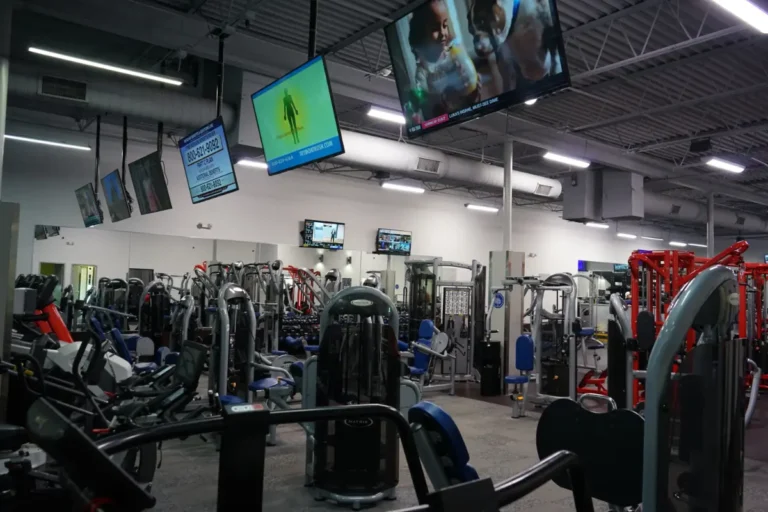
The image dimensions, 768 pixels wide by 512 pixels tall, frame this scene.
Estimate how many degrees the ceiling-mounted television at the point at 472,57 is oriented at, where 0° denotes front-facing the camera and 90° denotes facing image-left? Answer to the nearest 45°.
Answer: approximately 45°

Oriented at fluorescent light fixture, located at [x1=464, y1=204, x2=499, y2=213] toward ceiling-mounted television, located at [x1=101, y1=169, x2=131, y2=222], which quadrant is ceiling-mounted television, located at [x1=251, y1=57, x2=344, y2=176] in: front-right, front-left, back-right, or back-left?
front-left

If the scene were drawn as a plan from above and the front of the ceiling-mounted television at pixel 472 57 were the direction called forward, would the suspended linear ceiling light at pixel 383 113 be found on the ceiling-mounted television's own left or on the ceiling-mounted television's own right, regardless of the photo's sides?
on the ceiling-mounted television's own right

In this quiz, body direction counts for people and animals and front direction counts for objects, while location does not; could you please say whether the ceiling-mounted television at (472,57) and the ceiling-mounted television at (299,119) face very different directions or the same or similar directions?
same or similar directions

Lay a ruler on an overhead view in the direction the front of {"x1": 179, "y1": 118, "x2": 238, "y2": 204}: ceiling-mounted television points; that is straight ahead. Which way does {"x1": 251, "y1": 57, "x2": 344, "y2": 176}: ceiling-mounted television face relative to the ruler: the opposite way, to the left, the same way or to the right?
the same way

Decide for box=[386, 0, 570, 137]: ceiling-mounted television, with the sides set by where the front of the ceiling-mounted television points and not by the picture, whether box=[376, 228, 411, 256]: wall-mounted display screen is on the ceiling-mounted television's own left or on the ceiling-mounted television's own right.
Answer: on the ceiling-mounted television's own right

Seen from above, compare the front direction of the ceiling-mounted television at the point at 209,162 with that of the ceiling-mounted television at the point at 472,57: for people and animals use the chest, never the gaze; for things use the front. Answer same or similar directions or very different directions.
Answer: same or similar directions

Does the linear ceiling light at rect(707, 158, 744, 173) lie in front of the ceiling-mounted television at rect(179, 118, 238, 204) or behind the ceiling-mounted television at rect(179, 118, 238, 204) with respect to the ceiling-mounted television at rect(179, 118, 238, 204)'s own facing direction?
behind

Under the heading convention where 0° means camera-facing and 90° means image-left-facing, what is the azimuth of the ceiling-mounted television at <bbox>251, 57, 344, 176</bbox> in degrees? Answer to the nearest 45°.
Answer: approximately 45°

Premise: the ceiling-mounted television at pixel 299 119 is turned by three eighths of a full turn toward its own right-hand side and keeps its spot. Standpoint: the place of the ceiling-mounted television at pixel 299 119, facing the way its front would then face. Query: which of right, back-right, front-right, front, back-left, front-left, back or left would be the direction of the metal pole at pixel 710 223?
front-right

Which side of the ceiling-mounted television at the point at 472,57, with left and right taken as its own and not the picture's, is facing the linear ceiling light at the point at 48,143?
right

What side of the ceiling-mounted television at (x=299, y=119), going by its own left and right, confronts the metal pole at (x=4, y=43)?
right
